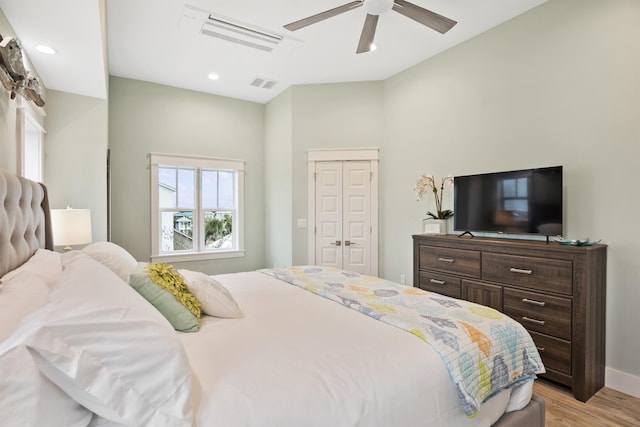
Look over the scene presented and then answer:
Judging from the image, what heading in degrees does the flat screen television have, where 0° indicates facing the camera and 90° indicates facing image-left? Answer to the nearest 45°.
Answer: approximately 45°

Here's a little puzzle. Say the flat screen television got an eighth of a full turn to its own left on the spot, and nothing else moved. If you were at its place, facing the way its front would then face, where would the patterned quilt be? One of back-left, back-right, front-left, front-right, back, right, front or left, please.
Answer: front

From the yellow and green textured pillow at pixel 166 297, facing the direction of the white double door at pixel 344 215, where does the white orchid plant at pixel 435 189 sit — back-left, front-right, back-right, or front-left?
front-right

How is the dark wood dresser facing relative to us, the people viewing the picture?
facing the viewer and to the left of the viewer

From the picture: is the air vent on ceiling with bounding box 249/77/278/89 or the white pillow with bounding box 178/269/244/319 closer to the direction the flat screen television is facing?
the white pillow

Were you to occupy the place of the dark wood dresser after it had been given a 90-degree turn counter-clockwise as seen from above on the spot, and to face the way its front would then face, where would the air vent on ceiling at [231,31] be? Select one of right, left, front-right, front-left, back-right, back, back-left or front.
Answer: back-right

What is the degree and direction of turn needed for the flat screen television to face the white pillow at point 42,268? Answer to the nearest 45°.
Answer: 0° — it already faces it

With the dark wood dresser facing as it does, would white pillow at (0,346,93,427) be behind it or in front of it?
in front

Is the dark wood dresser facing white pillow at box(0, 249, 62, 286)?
yes

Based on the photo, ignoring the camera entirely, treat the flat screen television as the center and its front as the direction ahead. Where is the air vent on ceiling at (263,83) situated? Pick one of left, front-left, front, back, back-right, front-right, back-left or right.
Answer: front-right

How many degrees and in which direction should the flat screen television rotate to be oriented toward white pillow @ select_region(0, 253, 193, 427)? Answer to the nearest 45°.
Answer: approximately 45° to its left
